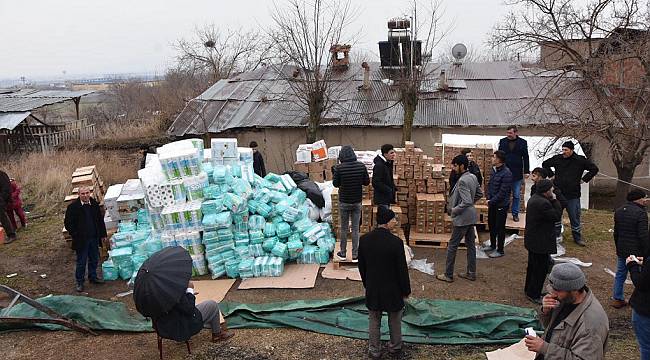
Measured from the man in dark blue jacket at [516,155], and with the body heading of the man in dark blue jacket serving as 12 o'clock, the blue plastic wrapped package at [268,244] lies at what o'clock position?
The blue plastic wrapped package is roughly at 2 o'clock from the man in dark blue jacket.

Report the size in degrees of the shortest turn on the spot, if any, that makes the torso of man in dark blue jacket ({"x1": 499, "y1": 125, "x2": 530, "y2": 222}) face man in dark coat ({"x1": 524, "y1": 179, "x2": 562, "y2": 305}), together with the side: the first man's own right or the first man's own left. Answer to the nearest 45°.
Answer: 0° — they already face them

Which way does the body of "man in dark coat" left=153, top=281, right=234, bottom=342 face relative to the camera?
to the viewer's right

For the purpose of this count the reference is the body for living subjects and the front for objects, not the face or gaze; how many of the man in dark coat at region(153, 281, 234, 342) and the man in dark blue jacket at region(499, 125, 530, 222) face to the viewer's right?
1

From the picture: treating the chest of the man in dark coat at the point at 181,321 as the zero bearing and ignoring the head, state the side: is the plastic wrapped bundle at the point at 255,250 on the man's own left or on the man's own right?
on the man's own left

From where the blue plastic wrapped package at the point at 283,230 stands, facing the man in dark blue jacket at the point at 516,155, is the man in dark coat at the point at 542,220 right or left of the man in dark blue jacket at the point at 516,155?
right

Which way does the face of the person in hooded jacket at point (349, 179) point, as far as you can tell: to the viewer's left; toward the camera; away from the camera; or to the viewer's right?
away from the camera

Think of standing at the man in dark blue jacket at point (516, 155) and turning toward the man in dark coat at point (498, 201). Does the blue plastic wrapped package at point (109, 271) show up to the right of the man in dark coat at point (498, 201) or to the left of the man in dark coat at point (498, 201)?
right

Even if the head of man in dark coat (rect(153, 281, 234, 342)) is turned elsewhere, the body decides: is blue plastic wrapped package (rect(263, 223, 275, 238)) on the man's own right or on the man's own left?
on the man's own left
